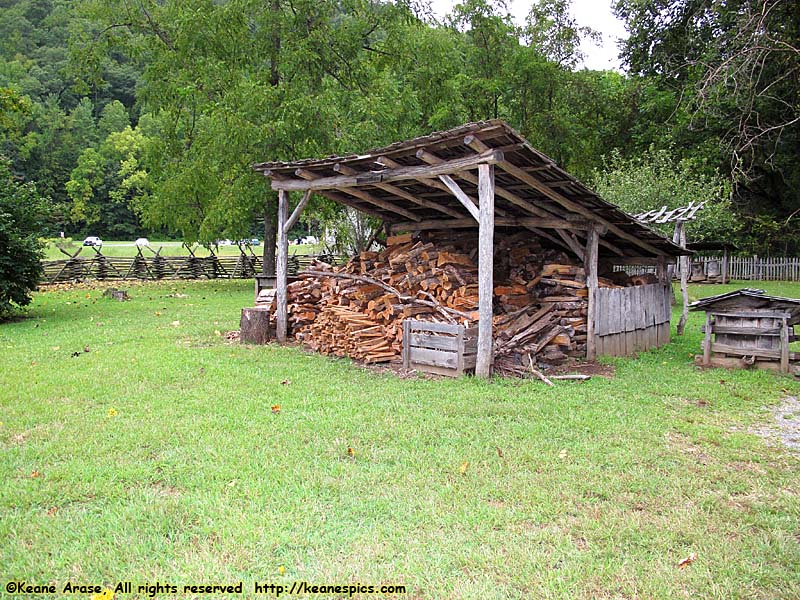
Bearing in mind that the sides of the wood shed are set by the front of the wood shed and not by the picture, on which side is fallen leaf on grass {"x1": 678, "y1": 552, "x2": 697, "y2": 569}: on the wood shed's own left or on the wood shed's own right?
on the wood shed's own left

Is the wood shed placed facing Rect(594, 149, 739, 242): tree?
no

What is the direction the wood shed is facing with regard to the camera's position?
facing the viewer and to the left of the viewer

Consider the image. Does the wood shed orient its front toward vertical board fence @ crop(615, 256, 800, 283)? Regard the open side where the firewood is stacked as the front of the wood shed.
no

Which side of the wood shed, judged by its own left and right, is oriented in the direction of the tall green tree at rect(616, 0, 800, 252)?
back

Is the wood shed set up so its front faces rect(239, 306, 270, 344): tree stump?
no

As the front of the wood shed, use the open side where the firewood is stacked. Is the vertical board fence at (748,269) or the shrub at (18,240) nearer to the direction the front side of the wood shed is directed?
the shrub

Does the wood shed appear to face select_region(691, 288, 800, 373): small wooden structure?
no

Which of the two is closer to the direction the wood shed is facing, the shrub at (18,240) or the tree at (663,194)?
the shrub

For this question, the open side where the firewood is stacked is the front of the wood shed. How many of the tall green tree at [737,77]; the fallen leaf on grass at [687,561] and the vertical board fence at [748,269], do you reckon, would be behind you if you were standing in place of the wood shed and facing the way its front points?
2
